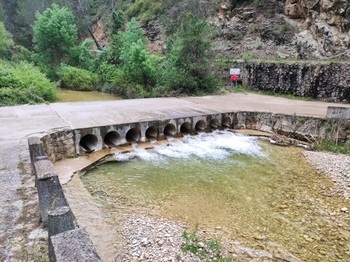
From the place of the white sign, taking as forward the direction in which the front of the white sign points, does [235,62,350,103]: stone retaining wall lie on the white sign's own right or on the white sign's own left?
on the white sign's own left

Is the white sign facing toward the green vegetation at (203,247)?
yes

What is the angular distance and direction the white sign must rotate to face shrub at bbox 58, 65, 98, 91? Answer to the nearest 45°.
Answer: approximately 90° to its right

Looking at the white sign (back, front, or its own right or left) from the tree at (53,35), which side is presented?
right

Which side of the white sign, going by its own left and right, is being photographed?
front

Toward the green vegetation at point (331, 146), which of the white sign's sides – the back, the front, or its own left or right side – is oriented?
front

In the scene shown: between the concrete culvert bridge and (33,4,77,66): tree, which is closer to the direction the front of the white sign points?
the concrete culvert bridge

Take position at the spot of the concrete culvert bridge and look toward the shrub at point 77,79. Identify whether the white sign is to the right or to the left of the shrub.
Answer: right

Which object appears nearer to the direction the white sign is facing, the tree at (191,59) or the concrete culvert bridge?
the concrete culvert bridge

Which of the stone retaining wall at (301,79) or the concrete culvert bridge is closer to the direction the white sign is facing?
the concrete culvert bridge

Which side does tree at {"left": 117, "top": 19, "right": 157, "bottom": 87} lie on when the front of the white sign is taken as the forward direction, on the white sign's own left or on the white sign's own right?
on the white sign's own right

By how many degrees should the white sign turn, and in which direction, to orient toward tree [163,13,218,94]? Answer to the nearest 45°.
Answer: approximately 45° to its right
